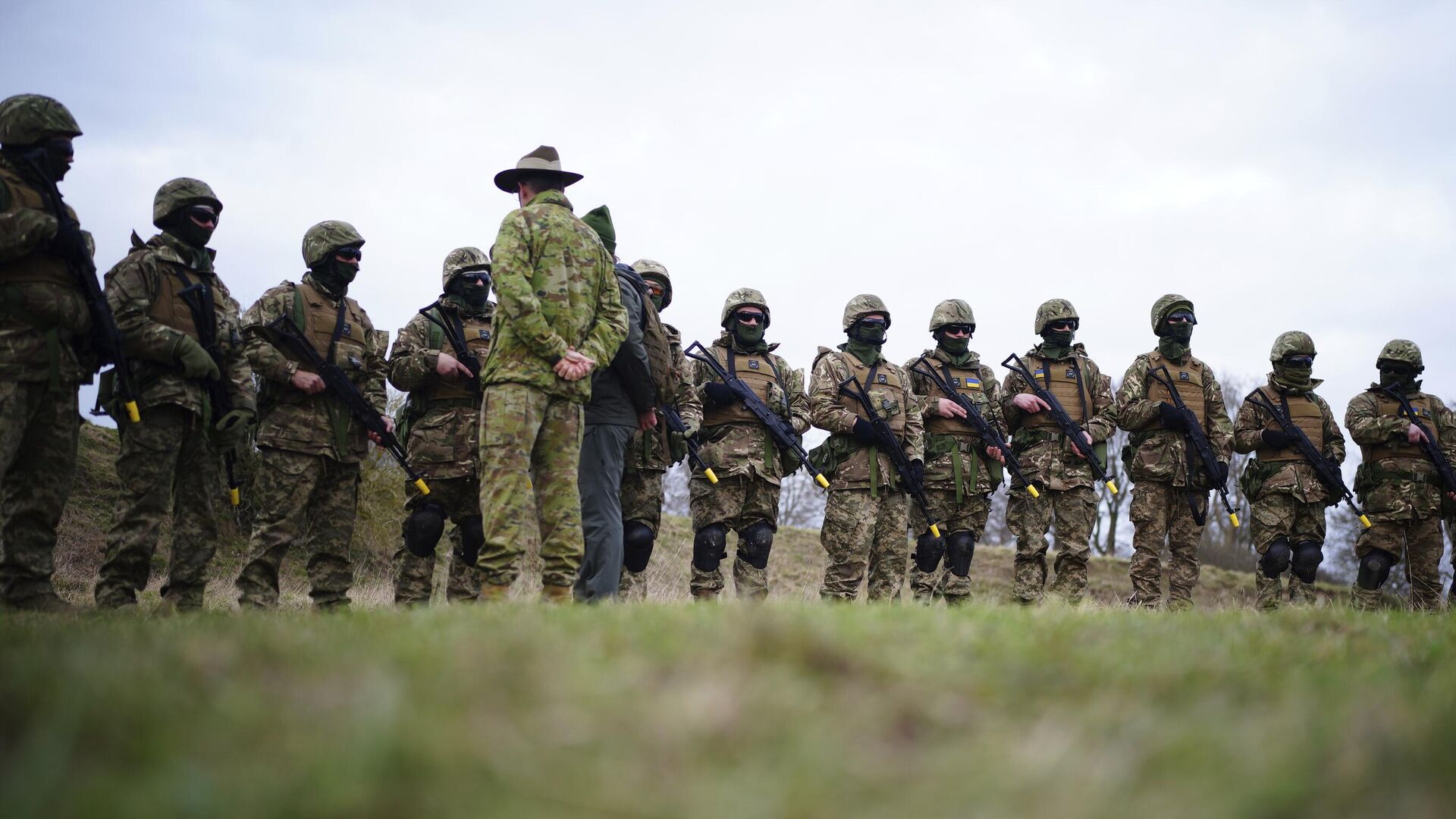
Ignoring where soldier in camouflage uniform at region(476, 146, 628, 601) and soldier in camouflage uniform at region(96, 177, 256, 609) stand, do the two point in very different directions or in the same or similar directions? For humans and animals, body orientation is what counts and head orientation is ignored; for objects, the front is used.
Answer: very different directions

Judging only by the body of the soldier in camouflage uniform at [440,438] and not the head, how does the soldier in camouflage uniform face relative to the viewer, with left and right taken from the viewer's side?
facing the viewer and to the right of the viewer

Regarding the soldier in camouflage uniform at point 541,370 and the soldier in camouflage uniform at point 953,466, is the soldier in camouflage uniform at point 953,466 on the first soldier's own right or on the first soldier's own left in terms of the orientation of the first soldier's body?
on the first soldier's own right

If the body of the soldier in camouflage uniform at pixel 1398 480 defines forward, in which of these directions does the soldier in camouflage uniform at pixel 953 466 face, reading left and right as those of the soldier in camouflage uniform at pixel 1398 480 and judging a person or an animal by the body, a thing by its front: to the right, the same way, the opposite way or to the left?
the same way

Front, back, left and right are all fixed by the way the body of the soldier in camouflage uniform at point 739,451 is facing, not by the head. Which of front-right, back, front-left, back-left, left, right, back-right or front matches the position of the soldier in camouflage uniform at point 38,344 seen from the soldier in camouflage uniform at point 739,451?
front-right

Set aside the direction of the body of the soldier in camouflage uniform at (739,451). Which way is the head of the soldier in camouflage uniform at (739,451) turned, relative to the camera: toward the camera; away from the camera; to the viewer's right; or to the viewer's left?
toward the camera

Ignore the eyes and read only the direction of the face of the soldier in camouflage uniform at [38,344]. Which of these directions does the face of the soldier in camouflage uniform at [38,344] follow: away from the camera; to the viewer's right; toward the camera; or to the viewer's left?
to the viewer's right

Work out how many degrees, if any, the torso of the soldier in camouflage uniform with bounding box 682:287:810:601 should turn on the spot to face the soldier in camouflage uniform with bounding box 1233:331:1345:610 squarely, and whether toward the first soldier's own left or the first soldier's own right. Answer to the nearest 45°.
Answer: approximately 90° to the first soldier's own left

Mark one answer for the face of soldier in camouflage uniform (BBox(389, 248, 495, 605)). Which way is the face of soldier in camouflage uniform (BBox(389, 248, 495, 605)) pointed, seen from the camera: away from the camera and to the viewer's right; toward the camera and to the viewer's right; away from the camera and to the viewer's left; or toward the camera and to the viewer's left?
toward the camera and to the viewer's right

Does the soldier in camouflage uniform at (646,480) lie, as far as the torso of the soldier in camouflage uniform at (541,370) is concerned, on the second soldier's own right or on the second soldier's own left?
on the second soldier's own right

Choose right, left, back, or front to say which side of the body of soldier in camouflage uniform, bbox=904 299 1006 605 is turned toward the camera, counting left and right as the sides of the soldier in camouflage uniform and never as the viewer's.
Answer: front

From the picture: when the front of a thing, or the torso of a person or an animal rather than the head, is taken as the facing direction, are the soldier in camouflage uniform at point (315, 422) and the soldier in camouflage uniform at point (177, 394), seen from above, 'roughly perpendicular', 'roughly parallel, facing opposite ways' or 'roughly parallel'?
roughly parallel

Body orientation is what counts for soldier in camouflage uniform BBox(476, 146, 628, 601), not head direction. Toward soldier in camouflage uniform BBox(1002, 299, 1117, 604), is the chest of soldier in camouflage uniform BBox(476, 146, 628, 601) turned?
no

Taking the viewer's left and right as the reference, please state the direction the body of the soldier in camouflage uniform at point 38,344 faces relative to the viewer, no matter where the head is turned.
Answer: facing to the right of the viewer

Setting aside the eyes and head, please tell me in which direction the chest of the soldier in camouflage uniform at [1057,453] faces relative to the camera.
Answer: toward the camera

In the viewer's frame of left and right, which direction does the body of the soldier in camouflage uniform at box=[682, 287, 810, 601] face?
facing the viewer
